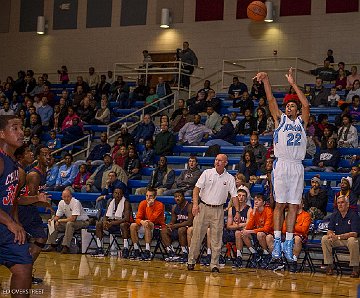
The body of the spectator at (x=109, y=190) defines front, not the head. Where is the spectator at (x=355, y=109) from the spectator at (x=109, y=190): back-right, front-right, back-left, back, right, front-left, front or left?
back-left

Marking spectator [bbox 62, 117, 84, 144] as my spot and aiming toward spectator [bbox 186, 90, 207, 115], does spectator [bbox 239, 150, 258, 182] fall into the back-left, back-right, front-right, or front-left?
front-right

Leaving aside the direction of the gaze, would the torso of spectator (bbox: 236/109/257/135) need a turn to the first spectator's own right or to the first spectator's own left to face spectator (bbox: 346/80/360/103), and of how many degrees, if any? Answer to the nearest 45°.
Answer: approximately 90° to the first spectator's own left

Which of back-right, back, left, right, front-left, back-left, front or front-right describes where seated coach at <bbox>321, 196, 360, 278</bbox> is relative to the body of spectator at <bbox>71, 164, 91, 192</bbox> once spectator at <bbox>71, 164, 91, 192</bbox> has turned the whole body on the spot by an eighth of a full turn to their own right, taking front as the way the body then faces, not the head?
back-left

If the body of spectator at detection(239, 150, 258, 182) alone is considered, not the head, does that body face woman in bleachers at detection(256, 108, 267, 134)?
no

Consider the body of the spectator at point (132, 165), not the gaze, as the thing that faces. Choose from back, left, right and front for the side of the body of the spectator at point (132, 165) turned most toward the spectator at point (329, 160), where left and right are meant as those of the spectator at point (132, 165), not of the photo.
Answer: left

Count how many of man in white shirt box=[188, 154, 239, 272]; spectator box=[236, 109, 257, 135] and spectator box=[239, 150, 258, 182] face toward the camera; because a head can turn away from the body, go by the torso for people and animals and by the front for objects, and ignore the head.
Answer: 3

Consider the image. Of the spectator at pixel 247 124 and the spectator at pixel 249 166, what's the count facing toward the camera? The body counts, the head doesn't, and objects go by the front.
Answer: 2

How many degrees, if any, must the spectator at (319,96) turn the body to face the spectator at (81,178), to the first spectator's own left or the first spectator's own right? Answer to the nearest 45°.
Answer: approximately 45° to the first spectator's own right

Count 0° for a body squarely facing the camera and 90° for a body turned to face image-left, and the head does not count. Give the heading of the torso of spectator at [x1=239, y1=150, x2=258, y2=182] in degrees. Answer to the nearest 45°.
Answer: approximately 0°

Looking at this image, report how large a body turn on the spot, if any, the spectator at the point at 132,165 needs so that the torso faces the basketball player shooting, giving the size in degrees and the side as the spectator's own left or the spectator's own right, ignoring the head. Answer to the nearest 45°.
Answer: approximately 45° to the spectator's own left

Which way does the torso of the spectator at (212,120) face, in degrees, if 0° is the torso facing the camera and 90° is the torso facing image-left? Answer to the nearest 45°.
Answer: approximately 45°

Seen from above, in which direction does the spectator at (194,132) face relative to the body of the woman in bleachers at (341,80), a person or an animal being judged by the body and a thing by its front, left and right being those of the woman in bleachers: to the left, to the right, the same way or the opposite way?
the same way

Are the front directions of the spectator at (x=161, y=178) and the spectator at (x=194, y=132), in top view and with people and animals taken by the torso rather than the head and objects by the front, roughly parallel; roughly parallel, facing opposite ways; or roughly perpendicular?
roughly parallel

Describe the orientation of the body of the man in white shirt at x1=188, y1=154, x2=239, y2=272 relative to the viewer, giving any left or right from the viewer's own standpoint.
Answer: facing the viewer

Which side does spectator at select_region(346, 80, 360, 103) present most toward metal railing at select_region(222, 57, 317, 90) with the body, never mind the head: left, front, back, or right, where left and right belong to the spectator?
right

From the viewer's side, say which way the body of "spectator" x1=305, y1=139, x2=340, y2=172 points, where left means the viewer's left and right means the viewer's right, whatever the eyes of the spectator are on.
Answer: facing the viewer and to the left of the viewer

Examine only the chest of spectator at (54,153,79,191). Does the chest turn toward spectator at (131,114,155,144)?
no
